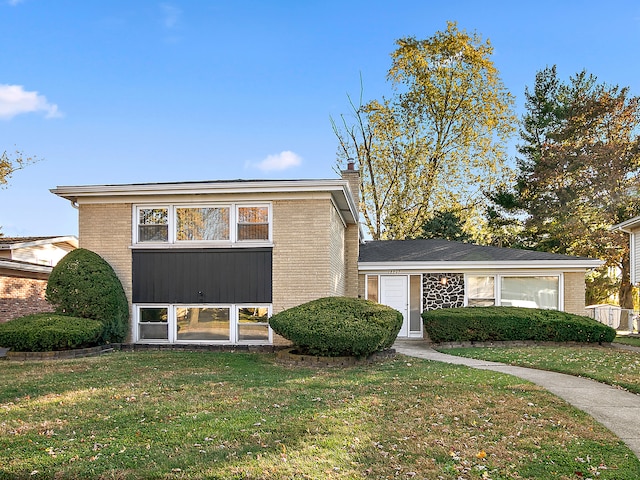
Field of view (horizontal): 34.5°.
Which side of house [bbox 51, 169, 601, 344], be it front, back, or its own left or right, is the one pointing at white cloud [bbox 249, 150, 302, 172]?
back

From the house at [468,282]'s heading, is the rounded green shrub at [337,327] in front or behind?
in front

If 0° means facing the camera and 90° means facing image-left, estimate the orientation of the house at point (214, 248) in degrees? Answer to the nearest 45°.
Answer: approximately 0°

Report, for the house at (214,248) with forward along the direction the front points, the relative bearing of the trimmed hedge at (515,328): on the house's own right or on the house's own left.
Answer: on the house's own left

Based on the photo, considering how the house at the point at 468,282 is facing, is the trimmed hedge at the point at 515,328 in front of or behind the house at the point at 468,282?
in front

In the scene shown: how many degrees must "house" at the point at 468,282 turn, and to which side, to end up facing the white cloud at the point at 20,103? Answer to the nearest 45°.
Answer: approximately 90° to its right

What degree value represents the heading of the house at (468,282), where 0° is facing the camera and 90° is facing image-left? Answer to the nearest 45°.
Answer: approximately 0°
